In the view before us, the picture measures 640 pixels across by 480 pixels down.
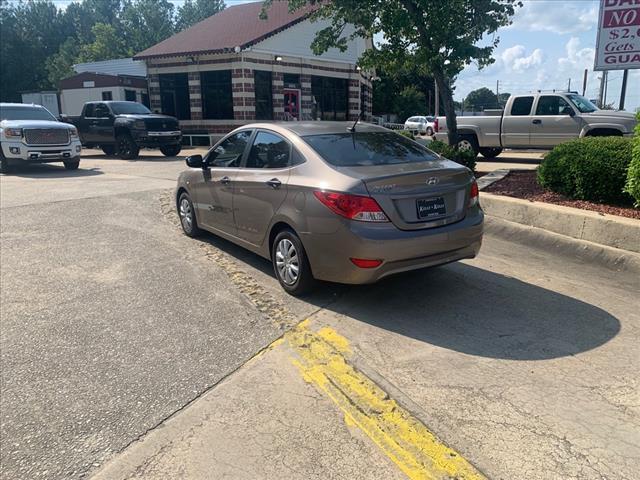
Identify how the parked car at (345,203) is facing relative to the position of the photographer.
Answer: facing away from the viewer and to the left of the viewer

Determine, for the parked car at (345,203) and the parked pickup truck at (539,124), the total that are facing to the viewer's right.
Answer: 1

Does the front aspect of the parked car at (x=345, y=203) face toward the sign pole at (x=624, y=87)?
no

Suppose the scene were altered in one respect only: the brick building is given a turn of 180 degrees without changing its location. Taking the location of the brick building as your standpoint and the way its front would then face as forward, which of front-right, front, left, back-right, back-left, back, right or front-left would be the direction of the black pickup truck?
left

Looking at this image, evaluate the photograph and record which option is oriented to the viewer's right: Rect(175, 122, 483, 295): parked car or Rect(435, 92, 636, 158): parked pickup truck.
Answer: Rect(435, 92, 636, 158): parked pickup truck

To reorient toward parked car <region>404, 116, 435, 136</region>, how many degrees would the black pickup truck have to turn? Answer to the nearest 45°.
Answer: approximately 90° to its left

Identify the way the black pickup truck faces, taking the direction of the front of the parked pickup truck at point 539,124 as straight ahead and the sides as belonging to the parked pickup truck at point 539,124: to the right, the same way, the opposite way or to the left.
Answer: the same way

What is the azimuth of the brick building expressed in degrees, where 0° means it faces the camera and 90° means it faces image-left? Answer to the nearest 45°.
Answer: approximately 315°

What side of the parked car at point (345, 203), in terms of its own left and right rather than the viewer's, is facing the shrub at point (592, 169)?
right

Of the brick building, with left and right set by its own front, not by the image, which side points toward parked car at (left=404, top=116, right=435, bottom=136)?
left

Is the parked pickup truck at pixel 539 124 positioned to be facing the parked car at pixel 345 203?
no

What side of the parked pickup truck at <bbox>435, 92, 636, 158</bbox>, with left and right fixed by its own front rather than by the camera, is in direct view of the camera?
right

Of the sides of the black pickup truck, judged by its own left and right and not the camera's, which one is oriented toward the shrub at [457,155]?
front

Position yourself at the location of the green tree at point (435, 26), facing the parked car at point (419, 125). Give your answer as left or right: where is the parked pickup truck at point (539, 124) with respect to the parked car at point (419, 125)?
right
